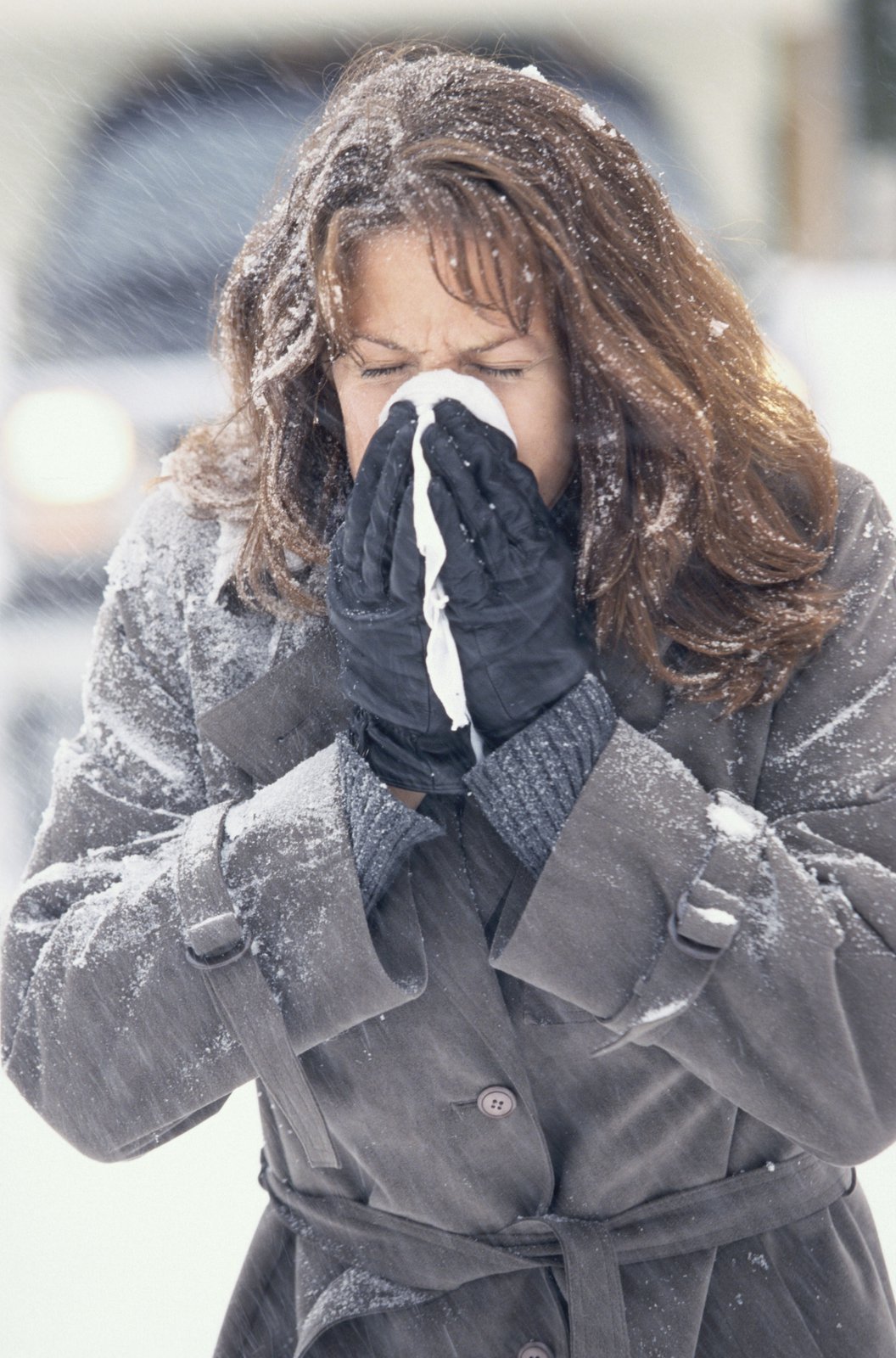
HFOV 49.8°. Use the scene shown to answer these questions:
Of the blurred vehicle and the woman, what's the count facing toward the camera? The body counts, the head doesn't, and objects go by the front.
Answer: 2

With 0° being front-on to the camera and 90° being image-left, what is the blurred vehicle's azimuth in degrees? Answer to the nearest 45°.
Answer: approximately 0°

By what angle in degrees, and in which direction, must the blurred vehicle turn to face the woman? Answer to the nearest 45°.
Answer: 0° — it already faces them

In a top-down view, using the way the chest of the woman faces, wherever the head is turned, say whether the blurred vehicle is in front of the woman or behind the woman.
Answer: behind
